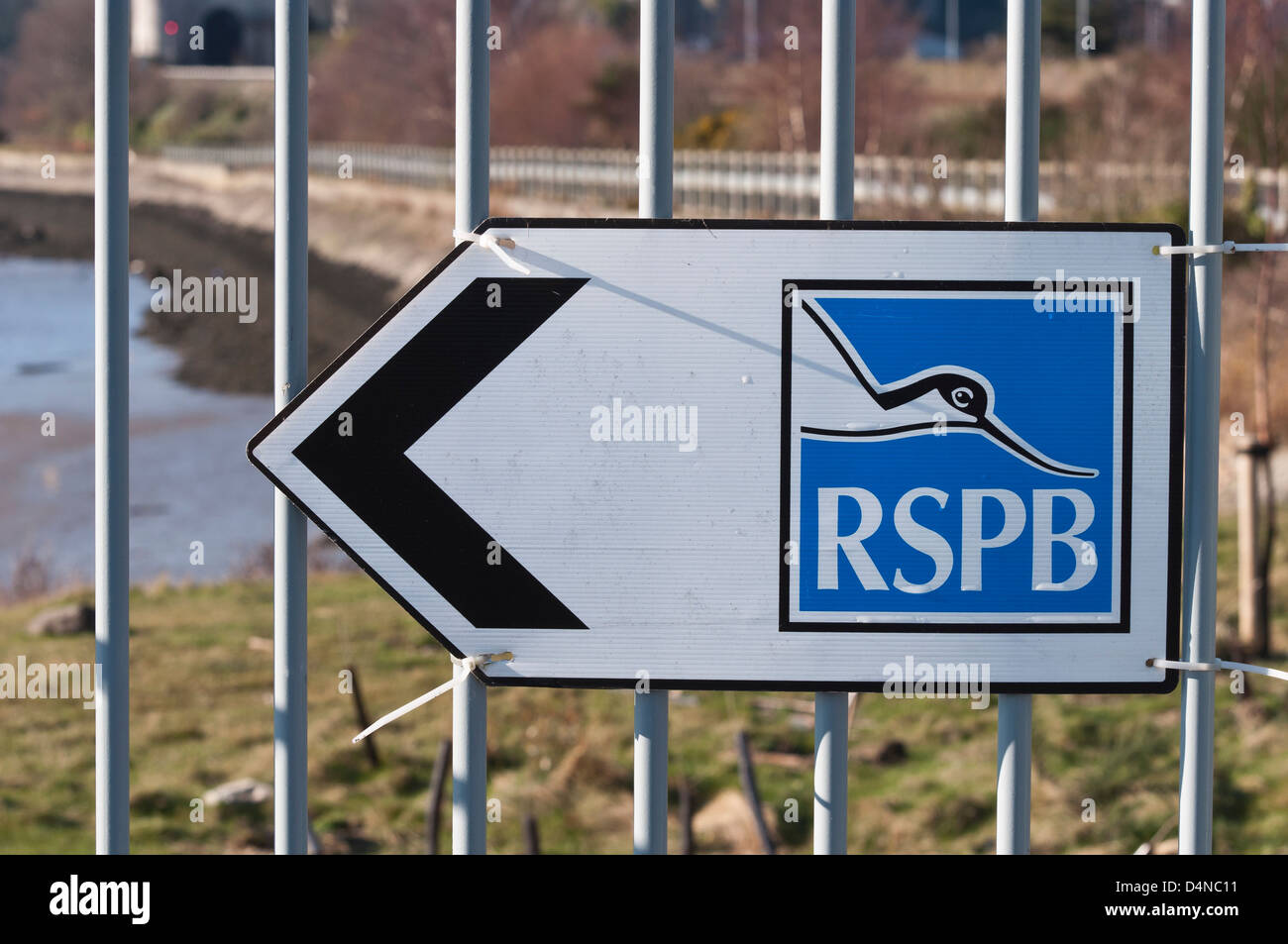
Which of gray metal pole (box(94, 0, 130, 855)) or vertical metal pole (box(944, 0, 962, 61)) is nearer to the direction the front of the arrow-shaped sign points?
the gray metal pole
